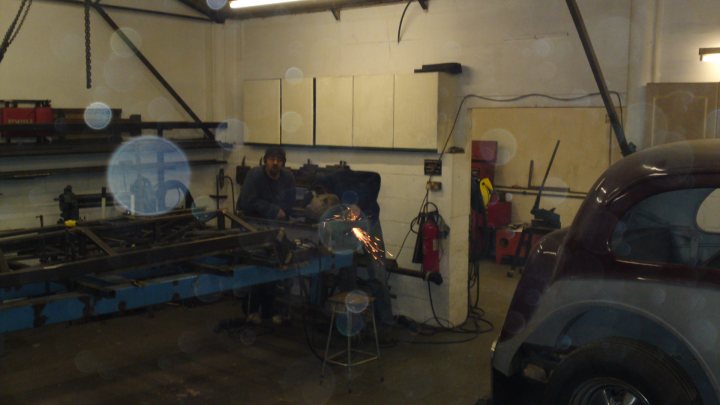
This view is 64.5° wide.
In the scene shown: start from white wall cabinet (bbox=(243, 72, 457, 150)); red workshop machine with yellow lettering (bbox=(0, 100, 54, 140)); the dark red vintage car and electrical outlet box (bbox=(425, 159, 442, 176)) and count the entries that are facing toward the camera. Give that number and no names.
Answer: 3

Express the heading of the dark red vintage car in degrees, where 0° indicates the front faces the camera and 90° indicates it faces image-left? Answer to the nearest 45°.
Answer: approximately 270°

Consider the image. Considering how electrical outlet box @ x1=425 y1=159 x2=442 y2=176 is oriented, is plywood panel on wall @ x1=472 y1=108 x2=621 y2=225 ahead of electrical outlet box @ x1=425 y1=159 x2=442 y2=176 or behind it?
behind

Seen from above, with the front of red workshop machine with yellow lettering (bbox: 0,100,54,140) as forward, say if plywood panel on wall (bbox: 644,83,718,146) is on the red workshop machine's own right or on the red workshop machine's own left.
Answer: on the red workshop machine's own left

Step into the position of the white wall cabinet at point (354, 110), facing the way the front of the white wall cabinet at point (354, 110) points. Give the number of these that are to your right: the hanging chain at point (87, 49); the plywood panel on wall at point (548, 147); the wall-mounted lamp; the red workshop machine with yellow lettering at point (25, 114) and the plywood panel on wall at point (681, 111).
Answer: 2

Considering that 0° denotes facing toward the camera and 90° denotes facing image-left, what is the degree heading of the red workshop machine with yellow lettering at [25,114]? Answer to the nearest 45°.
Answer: approximately 0°

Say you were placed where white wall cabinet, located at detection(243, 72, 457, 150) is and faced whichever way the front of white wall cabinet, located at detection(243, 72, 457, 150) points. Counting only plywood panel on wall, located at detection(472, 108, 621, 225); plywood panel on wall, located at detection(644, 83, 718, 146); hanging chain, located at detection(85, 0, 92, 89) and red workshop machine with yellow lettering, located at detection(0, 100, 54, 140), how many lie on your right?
2

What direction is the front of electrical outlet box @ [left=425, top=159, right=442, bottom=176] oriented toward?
toward the camera

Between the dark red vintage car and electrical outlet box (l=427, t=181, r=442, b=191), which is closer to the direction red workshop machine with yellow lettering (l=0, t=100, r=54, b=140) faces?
the dark red vintage car

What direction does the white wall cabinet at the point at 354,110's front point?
toward the camera

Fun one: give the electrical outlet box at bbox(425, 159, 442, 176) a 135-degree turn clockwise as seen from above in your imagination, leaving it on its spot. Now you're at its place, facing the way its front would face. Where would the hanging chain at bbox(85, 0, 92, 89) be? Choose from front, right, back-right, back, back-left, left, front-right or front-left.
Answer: front-left

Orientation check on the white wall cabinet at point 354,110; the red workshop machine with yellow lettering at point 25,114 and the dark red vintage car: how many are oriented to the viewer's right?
1
